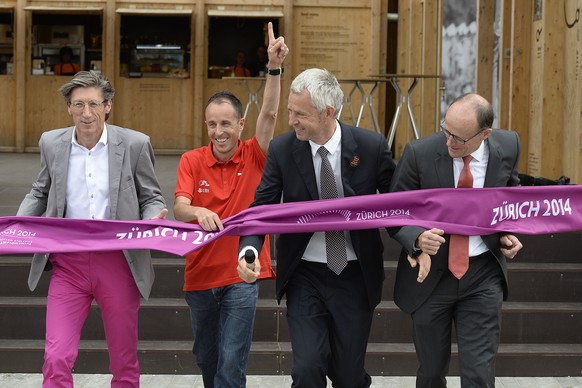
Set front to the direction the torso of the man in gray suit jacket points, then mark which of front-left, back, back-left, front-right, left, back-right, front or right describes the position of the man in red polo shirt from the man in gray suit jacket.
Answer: left

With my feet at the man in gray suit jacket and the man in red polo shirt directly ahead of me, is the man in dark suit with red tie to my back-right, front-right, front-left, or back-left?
front-right

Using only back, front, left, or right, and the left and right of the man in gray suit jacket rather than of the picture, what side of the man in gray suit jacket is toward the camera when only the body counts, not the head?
front

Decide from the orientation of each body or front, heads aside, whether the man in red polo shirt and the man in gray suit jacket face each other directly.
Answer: no

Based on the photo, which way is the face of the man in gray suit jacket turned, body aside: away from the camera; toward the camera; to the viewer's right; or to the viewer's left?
toward the camera

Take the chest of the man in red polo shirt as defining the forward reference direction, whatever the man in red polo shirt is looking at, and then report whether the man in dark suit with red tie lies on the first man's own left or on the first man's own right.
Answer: on the first man's own left

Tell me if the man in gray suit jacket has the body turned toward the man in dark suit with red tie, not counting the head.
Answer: no

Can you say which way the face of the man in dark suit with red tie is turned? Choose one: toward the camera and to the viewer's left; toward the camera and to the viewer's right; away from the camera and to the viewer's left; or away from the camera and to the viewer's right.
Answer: toward the camera and to the viewer's left

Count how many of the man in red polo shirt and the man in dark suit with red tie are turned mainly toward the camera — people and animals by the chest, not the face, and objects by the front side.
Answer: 2

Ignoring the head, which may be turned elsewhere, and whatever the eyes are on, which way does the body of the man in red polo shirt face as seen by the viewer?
toward the camera

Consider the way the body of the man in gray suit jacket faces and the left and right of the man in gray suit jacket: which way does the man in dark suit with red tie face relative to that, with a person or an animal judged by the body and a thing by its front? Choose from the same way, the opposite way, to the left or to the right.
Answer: the same way

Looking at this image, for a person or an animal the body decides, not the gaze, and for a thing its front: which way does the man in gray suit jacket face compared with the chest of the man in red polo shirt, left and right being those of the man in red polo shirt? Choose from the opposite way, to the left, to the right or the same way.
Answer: the same way

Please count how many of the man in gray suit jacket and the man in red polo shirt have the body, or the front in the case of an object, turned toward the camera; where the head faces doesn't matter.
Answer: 2

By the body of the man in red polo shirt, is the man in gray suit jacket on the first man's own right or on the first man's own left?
on the first man's own right

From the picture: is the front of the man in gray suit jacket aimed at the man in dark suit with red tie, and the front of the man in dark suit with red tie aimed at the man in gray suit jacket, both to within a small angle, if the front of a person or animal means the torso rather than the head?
no

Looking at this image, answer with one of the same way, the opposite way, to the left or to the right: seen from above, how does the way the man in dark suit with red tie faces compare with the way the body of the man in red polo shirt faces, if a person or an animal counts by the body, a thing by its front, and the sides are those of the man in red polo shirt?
the same way
